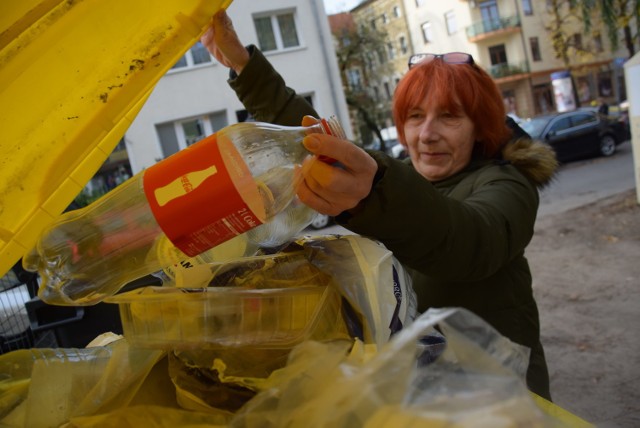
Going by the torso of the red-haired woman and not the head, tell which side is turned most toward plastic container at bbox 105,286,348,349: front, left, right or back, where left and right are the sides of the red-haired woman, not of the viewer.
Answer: front

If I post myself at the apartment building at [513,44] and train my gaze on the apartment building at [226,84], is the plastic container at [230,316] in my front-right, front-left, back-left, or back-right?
front-left

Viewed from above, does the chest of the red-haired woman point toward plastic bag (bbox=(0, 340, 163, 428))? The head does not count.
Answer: yes

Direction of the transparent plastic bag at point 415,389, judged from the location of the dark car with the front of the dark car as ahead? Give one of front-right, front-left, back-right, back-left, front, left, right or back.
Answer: front-left

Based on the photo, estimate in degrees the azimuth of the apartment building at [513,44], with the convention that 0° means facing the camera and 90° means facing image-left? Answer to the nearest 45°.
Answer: approximately 45°

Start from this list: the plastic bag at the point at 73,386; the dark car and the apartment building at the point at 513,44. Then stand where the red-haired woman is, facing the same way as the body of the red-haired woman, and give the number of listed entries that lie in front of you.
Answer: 1

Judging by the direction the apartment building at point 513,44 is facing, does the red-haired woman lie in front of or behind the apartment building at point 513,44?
in front

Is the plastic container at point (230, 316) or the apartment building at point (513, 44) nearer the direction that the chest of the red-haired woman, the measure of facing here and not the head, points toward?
the plastic container

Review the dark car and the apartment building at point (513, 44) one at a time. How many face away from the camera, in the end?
0

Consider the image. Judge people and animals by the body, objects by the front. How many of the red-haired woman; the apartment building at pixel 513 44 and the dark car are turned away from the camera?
0

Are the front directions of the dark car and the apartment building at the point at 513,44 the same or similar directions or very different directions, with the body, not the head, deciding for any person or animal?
same or similar directions

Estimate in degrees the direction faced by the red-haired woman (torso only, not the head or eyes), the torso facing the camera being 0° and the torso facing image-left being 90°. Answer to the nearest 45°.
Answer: approximately 45°

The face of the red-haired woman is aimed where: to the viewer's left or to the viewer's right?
to the viewer's left

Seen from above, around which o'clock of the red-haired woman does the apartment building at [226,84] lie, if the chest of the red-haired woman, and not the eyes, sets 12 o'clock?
The apartment building is roughly at 4 o'clock from the red-haired woman.

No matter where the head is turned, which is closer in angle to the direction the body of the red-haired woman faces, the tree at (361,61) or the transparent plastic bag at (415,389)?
the transparent plastic bag

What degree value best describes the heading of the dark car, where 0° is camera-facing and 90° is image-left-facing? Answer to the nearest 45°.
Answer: approximately 45°

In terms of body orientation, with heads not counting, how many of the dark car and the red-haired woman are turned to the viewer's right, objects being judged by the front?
0
